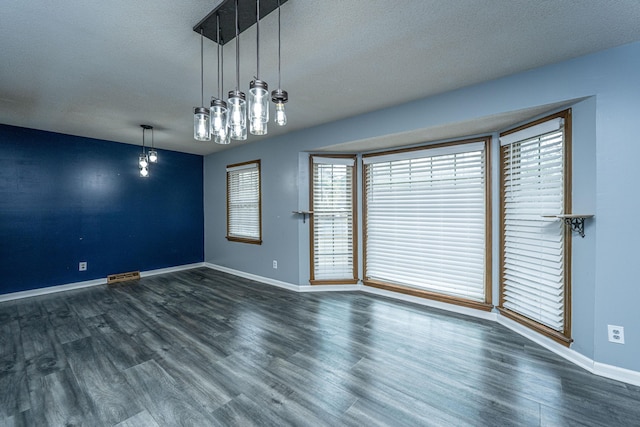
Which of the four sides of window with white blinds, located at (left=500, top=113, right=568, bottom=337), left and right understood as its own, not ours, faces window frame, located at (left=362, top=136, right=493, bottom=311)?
right

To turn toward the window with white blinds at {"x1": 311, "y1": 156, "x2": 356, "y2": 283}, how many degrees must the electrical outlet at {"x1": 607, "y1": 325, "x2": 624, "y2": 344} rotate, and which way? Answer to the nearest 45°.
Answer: approximately 90° to its right

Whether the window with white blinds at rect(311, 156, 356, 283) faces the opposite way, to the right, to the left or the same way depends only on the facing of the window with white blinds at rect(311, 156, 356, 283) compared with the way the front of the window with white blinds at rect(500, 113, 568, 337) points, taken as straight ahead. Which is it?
to the left

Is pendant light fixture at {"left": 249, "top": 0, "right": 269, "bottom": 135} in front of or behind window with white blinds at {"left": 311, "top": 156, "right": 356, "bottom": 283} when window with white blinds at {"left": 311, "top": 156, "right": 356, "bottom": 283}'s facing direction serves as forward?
in front

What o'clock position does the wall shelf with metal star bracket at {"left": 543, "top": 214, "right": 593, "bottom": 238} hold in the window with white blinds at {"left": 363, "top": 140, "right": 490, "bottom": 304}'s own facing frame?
The wall shelf with metal star bracket is roughly at 9 o'clock from the window with white blinds.

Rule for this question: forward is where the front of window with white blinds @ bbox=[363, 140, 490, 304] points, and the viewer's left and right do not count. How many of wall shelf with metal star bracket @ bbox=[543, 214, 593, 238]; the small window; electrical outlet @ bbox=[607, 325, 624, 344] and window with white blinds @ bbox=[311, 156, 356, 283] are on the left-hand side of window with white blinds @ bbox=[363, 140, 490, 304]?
2

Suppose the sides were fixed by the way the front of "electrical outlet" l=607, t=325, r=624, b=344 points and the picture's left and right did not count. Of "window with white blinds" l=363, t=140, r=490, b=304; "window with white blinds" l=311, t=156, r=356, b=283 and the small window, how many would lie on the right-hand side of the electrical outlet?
3

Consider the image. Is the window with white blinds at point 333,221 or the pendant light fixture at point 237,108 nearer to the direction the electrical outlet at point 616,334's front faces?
the pendant light fixture

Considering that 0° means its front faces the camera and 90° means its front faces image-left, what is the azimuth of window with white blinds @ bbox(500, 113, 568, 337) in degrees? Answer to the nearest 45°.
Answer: approximately 45°
